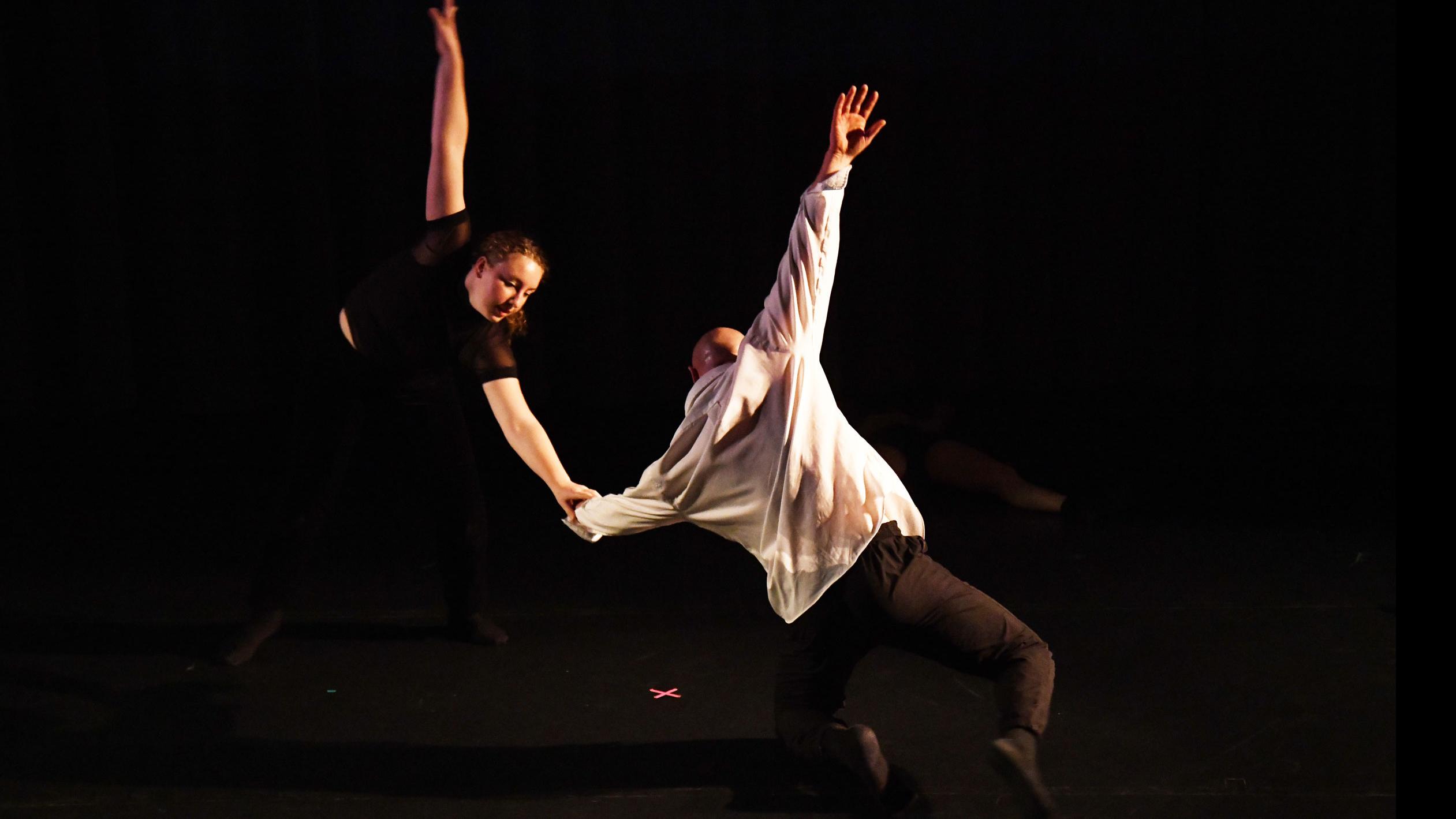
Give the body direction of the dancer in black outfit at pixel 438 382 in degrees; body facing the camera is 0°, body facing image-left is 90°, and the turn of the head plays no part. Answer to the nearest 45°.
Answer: approximately 0°

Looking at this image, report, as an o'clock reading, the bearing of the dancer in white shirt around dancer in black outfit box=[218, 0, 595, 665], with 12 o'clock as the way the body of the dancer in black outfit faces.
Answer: The dancer in white shirt is roughly at 11 o'clock from the dancer in black outfit.
